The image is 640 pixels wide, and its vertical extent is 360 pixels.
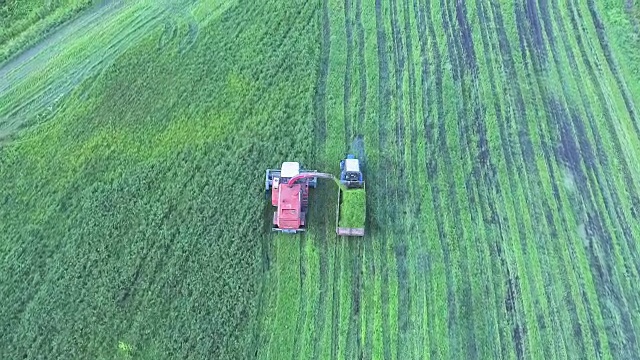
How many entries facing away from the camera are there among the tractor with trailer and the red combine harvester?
2

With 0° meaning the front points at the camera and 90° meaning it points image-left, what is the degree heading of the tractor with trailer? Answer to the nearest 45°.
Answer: approximately 180°

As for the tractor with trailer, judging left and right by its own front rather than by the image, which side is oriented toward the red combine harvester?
left

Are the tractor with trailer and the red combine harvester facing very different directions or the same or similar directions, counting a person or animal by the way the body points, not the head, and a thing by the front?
same or similar directions

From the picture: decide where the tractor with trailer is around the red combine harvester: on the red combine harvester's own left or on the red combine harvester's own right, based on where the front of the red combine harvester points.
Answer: on the red combine harvester's own right

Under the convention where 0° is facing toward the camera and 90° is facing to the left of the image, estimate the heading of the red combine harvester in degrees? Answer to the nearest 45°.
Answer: approximately 180°
